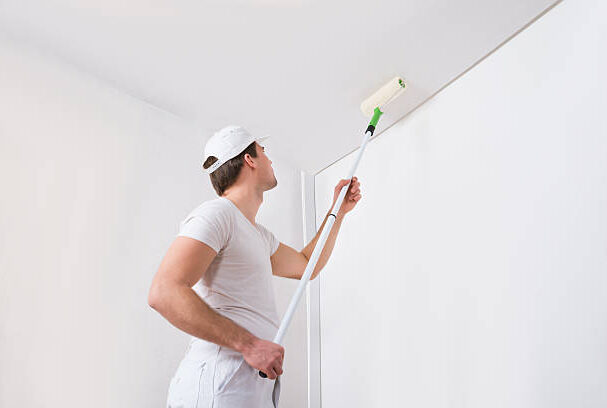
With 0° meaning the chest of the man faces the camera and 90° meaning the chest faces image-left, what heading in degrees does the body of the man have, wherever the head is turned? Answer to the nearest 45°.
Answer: approximately 270°
